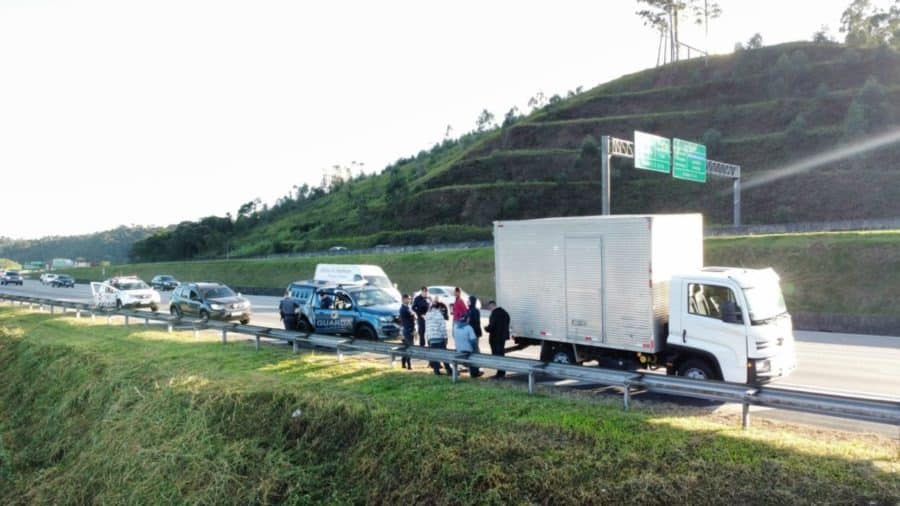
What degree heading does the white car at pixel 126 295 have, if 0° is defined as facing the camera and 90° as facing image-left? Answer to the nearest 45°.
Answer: approximately 315°

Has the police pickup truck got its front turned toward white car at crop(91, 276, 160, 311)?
no

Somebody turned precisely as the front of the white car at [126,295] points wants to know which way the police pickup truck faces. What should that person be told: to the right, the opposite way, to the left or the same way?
the same way

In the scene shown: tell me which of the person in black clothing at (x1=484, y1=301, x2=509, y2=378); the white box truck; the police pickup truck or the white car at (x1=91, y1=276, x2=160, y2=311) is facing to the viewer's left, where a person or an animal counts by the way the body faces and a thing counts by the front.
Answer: the person in black clothing

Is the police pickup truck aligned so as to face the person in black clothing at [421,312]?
yes

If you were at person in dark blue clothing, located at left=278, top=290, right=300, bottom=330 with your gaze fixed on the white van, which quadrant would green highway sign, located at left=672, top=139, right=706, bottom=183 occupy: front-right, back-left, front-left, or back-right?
front-right

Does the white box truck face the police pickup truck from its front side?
no

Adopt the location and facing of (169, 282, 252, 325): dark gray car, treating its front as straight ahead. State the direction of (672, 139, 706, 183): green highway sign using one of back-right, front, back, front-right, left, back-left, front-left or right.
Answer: front-left

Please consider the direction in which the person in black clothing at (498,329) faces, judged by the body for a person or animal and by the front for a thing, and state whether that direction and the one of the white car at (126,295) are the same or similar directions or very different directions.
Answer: very different directions

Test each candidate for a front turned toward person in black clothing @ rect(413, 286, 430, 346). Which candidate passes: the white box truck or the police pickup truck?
the police pickup truck

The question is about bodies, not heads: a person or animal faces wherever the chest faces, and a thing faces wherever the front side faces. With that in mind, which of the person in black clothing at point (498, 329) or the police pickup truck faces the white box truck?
the police pickup truck

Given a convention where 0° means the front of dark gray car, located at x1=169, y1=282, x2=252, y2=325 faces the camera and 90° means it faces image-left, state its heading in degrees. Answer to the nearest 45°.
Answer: approximately 315°

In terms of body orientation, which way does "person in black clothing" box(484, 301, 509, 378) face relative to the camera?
to the viewer's left

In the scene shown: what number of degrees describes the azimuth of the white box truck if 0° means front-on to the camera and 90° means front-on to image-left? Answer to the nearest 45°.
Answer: approximately 315°

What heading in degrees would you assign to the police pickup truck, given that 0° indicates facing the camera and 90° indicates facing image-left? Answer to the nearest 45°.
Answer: approximately 315°

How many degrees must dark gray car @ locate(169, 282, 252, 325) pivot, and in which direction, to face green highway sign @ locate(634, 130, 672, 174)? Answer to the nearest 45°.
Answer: approximately 45° to its left

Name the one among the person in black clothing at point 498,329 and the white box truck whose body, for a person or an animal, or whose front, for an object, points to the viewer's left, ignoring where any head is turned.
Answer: the person in black clothing

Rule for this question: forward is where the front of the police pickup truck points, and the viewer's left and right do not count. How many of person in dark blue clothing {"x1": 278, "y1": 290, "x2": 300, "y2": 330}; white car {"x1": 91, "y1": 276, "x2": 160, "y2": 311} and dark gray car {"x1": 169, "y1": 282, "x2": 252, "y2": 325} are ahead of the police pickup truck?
0
